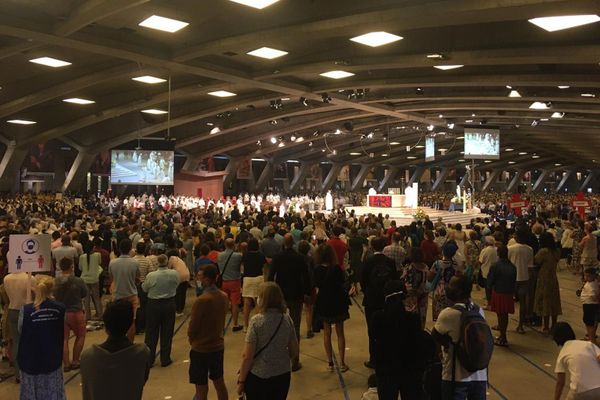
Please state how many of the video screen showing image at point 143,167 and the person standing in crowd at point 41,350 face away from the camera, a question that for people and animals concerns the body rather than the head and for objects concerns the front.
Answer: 1

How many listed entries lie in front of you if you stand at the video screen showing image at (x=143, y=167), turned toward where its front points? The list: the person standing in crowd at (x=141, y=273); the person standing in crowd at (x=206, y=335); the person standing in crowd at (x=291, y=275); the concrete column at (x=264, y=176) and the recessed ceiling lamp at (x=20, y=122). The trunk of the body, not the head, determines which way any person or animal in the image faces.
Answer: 3

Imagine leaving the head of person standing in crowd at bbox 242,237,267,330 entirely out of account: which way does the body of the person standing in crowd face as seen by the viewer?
away from the camera

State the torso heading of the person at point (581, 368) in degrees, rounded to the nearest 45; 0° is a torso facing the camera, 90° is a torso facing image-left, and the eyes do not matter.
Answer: approximately 135°

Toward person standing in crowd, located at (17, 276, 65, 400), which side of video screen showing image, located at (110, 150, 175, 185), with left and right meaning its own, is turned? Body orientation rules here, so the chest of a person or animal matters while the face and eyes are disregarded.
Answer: front

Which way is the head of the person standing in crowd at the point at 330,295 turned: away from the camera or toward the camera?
away from the camera

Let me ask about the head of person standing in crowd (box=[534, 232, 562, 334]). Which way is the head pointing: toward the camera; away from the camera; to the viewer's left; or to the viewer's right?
away from the camera

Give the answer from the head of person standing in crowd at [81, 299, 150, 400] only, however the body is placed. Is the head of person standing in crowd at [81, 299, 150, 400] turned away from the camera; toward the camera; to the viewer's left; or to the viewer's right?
away from the camera

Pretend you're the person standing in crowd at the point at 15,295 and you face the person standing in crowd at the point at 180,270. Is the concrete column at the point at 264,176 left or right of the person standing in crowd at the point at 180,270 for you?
left

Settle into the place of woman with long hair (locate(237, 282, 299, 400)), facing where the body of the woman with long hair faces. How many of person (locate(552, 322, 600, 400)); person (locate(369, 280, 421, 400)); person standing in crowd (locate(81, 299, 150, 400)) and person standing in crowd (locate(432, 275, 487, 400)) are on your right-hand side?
3

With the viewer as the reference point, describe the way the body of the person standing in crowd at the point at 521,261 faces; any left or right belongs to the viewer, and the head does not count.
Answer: facing away from the viewer

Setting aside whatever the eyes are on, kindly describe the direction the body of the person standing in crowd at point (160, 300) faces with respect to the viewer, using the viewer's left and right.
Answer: facing away from the viewer

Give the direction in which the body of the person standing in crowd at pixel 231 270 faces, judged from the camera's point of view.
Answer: away from the camera

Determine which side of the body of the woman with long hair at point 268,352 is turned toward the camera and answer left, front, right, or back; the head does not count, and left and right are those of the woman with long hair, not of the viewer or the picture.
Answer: back

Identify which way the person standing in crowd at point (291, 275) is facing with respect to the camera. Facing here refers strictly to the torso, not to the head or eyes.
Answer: away from the camera

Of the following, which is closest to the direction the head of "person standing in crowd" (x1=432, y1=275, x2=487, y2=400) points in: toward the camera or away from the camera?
away from the camera

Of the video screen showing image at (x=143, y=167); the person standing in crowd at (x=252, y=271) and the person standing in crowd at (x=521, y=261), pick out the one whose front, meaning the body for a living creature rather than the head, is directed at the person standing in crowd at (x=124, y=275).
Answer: the video screen showing image
